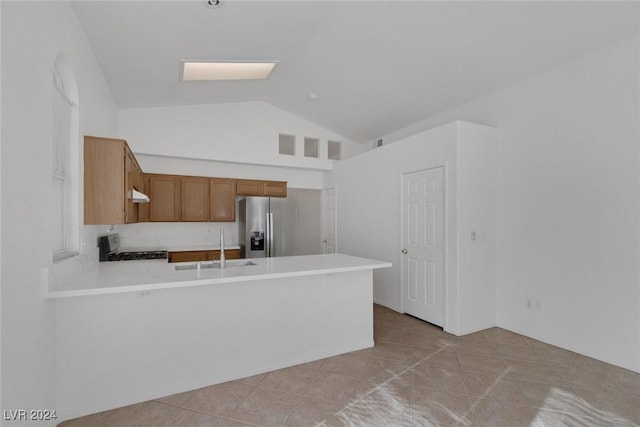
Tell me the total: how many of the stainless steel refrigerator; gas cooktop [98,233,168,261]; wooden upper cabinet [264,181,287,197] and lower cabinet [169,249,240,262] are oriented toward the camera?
3

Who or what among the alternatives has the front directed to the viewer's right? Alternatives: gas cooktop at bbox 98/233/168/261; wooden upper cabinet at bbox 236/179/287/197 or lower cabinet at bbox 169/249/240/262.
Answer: the gas cooktop

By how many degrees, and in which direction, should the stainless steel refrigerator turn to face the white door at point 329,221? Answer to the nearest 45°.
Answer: approximately 135° to its left

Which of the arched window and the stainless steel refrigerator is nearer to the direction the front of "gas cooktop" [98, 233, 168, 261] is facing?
the stainless steel refrigerator

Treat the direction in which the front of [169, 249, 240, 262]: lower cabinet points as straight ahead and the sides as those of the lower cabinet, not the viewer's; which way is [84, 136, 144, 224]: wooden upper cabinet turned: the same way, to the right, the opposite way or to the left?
to the left

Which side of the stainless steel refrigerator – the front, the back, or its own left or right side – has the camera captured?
front

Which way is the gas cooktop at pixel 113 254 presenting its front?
to the viewer's right

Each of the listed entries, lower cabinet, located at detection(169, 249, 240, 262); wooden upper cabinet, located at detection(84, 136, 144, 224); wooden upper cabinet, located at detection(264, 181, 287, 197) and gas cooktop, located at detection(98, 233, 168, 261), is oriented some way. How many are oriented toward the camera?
2

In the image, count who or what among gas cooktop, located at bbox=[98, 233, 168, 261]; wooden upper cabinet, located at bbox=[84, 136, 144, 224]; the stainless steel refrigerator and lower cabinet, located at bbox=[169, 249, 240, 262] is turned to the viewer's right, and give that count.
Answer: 2

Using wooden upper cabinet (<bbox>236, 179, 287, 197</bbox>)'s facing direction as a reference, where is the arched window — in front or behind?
in front

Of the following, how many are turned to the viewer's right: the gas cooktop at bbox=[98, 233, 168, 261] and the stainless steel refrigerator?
1

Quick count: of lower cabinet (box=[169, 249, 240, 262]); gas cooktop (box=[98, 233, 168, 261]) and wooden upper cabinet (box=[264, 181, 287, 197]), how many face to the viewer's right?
1

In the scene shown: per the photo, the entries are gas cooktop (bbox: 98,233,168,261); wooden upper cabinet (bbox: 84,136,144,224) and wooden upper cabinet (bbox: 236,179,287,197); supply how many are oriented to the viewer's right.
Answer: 2

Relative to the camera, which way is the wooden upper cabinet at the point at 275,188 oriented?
toward the camera

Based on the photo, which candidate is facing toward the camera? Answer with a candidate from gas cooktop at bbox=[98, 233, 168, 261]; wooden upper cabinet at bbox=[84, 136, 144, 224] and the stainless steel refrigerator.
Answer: the stainless steel refrigerator

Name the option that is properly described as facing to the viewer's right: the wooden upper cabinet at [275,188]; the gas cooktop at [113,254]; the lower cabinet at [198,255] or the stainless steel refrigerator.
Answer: the gas cooktop

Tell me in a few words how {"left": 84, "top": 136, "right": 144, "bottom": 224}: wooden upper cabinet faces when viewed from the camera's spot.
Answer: facing to the right of the viewer

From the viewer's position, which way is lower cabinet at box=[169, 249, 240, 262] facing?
facing the viewer
